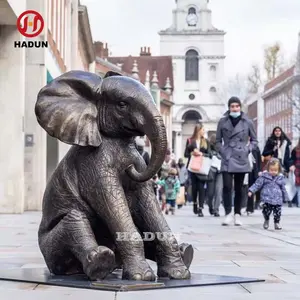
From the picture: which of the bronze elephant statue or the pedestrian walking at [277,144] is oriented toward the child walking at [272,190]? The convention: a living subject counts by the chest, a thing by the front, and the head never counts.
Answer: the pedestrian walking

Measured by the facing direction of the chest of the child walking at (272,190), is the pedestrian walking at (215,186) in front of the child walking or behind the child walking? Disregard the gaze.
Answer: behind

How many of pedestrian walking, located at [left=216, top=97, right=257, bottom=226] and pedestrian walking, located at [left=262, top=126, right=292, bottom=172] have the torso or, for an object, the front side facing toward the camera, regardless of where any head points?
2

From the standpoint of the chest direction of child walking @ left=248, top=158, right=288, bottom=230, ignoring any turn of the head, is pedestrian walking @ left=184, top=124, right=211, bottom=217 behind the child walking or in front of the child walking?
behind

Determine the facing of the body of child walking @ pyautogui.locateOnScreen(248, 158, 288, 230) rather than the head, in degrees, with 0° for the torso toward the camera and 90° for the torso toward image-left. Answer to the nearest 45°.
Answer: approximately 0°
